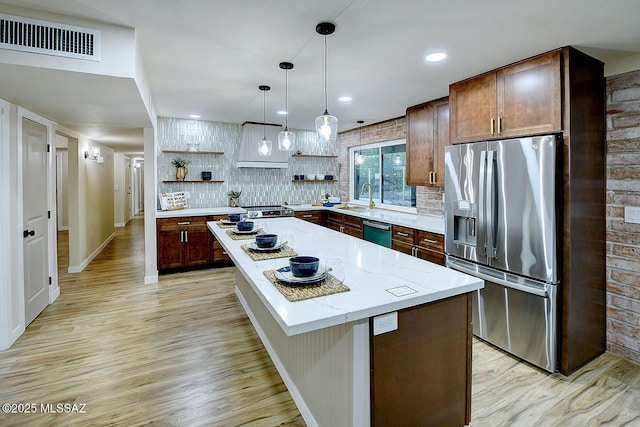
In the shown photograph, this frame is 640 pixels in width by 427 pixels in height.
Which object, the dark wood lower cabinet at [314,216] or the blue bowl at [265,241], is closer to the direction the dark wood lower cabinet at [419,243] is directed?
the blue bowl

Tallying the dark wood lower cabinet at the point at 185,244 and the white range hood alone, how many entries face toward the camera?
2

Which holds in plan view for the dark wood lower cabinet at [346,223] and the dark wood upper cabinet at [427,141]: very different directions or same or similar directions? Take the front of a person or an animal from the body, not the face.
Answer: same or similar directions

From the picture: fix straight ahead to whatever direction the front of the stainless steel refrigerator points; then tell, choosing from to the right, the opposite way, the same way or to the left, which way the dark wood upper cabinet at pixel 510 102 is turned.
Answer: the same way

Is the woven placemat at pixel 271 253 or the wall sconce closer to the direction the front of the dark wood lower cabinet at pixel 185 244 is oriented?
the woven placemat

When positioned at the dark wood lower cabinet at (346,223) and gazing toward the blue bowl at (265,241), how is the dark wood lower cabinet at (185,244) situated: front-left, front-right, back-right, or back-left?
front-right

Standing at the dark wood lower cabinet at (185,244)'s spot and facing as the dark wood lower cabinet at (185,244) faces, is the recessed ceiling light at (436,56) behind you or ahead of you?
ahead

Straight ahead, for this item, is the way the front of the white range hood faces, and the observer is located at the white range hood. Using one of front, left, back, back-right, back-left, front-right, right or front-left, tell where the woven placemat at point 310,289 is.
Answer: front

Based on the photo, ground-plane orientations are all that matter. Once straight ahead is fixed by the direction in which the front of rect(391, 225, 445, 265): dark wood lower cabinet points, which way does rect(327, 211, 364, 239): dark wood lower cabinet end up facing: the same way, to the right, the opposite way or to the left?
the same way

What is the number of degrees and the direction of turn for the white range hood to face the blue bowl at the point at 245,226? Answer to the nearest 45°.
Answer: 0° — it already faces it

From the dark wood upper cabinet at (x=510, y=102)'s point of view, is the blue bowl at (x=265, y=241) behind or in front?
in front

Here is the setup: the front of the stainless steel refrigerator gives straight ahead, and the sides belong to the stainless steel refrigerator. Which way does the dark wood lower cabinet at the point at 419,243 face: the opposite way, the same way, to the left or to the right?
the same way

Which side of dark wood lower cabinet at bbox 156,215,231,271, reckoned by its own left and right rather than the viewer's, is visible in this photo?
front

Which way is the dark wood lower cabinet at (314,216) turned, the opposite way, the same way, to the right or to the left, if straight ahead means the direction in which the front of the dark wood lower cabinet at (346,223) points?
the same way
